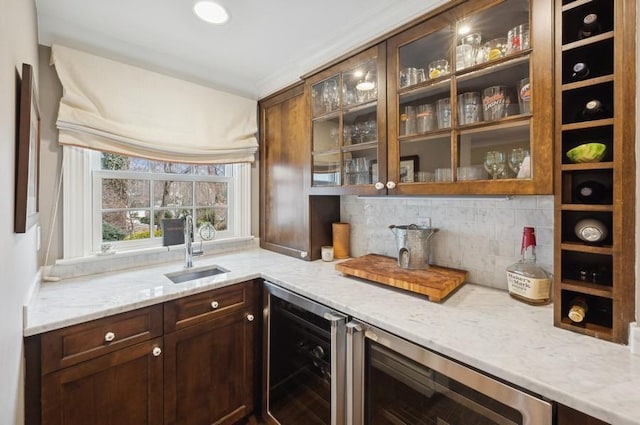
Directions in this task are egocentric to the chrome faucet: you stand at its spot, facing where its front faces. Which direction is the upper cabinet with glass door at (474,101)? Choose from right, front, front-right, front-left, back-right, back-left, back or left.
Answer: front-left

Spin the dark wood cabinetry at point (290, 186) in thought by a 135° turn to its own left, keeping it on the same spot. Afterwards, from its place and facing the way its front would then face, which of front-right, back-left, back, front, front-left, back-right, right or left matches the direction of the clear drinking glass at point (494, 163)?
front-right

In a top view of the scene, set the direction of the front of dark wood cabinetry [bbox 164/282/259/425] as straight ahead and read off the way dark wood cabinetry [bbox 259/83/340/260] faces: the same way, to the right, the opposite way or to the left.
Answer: to the right

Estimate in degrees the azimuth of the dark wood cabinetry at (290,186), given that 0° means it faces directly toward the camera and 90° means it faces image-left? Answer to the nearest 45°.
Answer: approximately 45°

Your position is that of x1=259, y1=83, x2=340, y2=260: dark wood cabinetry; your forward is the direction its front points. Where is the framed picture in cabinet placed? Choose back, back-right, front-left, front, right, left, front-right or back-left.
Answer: left

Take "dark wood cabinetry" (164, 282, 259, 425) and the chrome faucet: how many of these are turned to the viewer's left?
0

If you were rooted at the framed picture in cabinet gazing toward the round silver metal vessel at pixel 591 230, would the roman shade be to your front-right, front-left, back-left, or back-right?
back-right

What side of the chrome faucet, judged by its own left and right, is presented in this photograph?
front

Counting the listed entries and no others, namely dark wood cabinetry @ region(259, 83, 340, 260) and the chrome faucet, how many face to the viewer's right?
0

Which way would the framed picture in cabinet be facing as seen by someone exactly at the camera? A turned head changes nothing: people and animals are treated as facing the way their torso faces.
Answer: facing the viewer and to the left of the viewer
